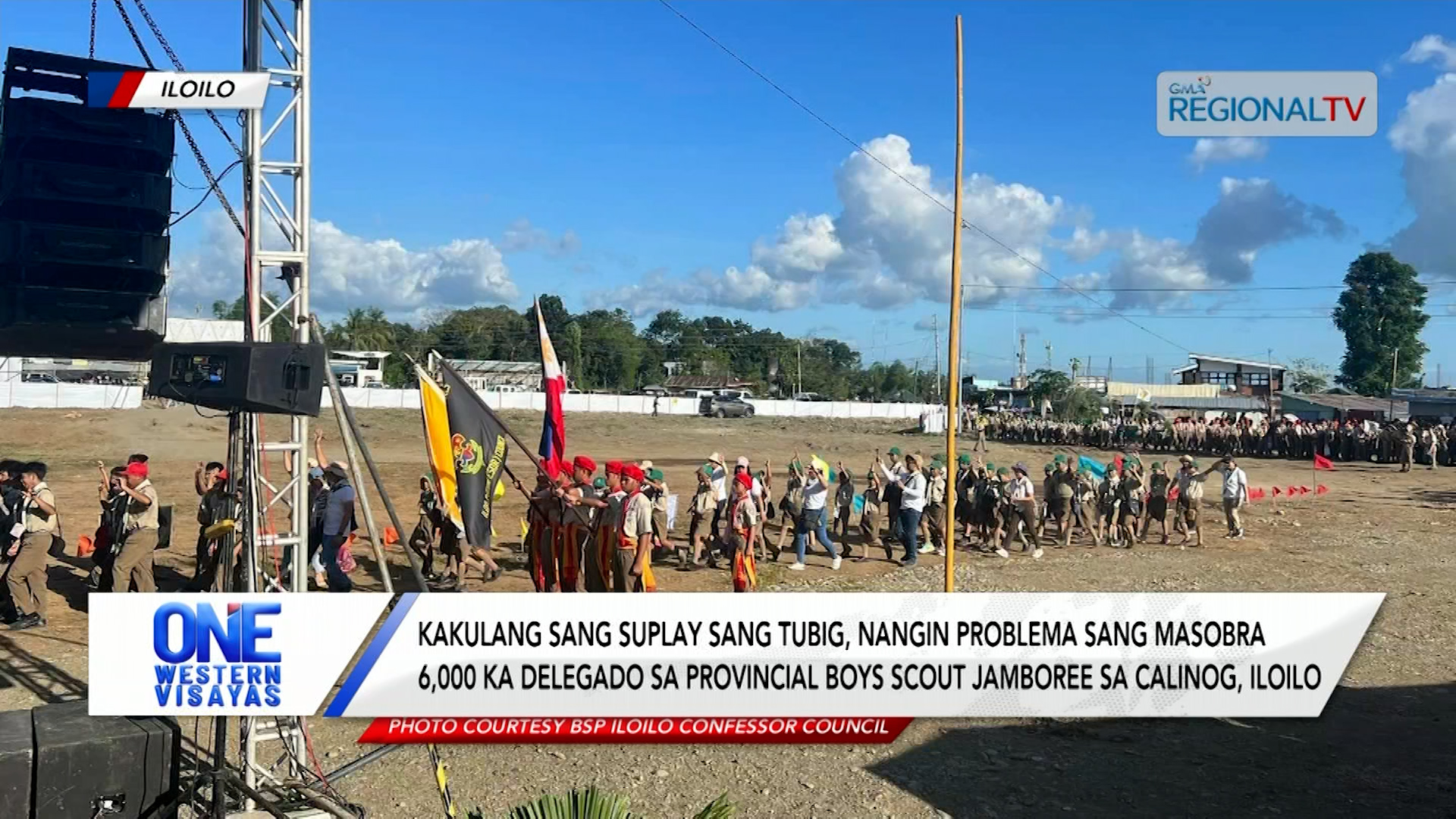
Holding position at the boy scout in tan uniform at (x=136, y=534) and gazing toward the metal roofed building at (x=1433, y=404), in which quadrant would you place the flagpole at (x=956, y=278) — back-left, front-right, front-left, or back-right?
front-right

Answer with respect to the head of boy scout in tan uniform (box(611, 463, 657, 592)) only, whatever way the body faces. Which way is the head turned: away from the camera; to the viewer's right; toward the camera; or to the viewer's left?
to the viewer's left

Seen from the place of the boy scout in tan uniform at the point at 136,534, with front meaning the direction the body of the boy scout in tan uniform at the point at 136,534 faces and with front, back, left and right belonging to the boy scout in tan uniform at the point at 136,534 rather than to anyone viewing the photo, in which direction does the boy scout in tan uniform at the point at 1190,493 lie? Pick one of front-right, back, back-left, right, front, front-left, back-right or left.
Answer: back

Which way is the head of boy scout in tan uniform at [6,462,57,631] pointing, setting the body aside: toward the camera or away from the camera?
toward the camera

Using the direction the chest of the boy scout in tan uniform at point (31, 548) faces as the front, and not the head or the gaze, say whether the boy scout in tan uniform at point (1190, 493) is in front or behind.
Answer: behind

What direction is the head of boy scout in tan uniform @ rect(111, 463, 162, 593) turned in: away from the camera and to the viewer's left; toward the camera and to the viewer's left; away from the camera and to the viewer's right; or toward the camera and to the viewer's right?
toward the camera and to the viewer's left

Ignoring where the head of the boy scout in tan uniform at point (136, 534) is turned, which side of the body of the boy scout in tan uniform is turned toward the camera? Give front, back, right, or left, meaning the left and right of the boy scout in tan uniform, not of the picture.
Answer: left

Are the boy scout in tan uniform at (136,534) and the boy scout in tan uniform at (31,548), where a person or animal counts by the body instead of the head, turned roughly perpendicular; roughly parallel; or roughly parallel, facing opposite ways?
roughly parallel

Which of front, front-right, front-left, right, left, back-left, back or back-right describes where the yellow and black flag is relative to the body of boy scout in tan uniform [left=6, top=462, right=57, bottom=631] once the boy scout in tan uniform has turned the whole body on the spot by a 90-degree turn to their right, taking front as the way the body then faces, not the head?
back-right

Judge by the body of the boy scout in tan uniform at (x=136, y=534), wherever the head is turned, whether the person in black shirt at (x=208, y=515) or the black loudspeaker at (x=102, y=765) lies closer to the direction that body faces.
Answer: the black loudspeaker
